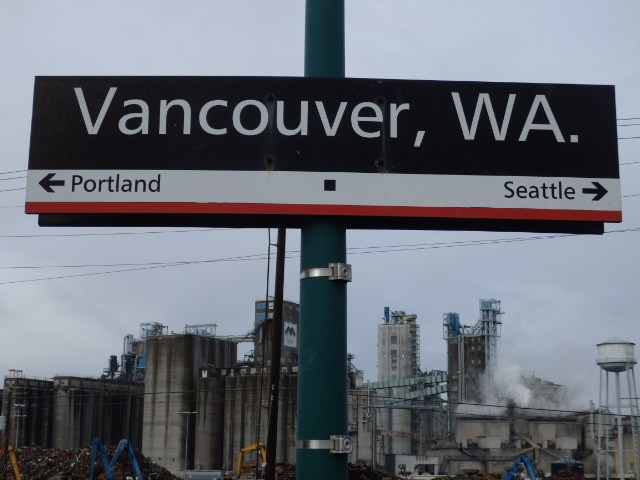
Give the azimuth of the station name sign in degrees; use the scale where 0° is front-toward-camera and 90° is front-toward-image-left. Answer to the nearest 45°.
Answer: approximately 0°

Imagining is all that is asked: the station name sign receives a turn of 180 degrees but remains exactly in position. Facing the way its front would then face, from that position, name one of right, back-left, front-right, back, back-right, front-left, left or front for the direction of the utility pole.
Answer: front
